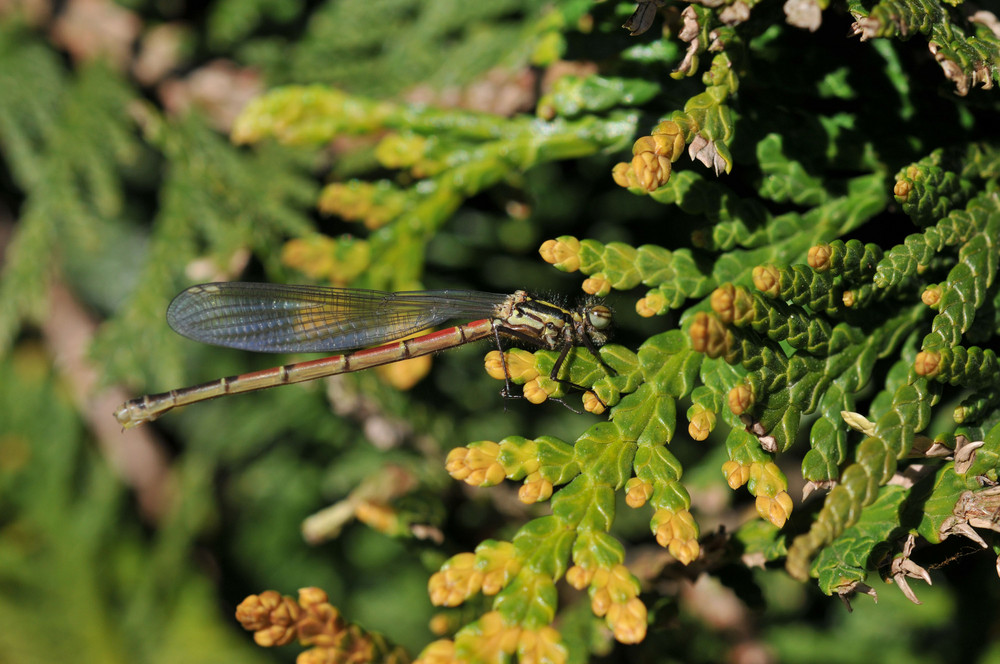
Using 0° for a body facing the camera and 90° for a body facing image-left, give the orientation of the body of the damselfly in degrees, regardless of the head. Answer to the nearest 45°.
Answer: approximately 270°

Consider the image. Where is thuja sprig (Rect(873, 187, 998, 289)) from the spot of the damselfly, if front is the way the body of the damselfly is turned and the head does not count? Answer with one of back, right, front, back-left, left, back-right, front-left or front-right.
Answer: front-right
